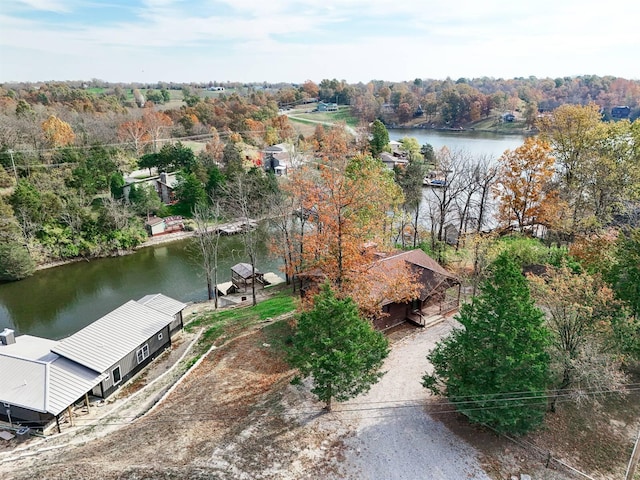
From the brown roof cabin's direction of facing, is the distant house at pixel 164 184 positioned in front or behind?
behind

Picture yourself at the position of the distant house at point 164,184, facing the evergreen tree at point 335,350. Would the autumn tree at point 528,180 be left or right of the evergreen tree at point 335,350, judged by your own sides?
left

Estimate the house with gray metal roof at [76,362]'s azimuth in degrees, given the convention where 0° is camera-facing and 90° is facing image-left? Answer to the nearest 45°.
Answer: approximately 315°

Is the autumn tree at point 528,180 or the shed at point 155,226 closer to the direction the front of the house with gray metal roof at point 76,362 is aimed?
the autumn tree

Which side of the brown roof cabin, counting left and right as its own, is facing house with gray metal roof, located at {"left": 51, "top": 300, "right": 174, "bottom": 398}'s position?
right

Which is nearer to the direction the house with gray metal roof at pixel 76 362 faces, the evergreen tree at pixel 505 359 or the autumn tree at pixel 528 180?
the evergreen tree

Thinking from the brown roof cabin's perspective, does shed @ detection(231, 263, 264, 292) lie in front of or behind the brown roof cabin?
behind
